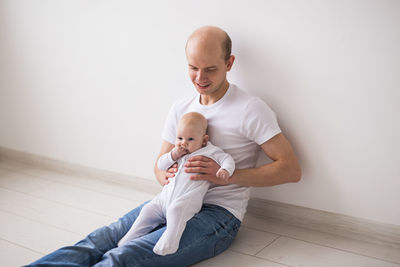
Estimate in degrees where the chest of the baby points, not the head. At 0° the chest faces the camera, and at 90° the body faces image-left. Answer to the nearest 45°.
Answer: approximately 45°

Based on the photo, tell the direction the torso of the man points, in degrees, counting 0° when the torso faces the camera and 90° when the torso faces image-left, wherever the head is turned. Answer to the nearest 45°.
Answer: approximately 45°
